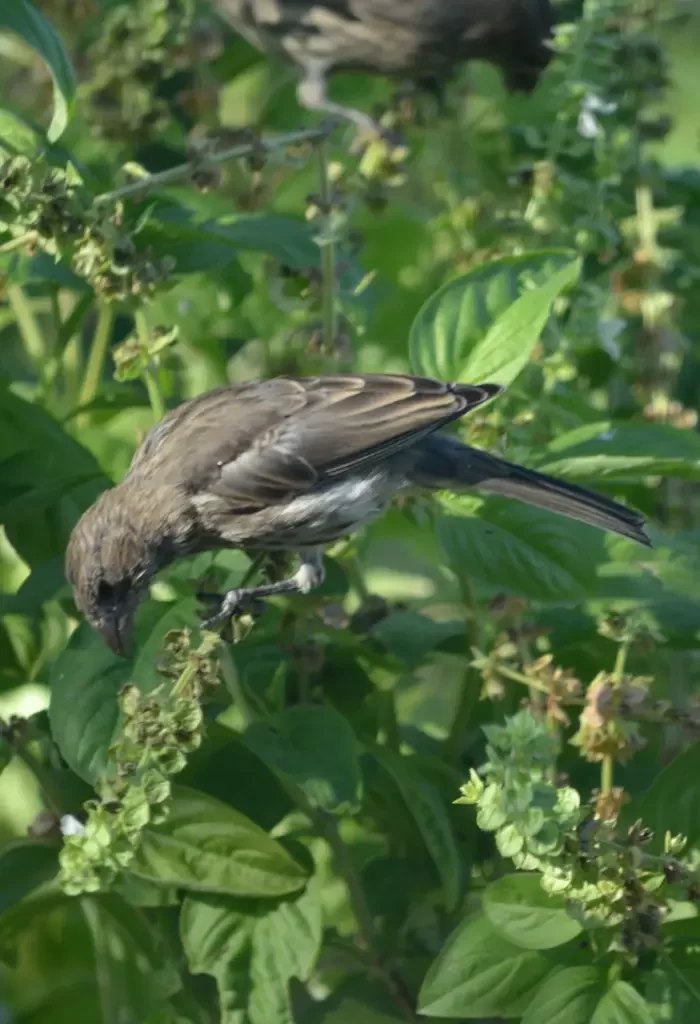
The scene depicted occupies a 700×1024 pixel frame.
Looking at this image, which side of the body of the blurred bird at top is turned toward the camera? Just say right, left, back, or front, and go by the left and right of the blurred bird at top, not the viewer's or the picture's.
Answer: right

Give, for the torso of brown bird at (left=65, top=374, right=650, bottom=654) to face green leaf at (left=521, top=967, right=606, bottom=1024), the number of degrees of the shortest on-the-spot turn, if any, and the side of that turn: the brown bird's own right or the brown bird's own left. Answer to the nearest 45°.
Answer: approximately 90° to the brown bird's own left

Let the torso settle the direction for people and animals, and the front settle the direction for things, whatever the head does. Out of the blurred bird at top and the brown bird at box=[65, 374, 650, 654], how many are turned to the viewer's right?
1

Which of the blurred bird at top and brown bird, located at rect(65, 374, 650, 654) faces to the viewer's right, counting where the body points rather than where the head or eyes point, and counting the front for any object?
the blurred bird at top

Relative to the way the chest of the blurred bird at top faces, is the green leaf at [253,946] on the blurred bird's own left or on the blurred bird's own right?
on the blurred bird's own right

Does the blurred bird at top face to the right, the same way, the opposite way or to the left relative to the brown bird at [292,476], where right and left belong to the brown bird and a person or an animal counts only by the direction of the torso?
the opposite way

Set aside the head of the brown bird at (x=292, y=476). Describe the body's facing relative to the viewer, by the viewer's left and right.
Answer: facing to the left of the viewer

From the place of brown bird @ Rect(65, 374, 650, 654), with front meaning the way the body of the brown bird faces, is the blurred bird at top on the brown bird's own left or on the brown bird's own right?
on the brown bird's own right
